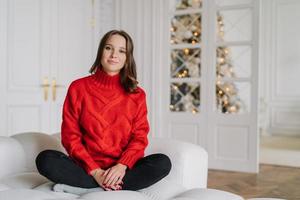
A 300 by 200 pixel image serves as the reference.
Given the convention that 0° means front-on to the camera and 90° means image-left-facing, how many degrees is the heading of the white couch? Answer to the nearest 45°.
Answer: approximately 0°

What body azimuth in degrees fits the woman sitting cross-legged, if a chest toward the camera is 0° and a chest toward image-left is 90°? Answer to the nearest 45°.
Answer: approximately 0°
